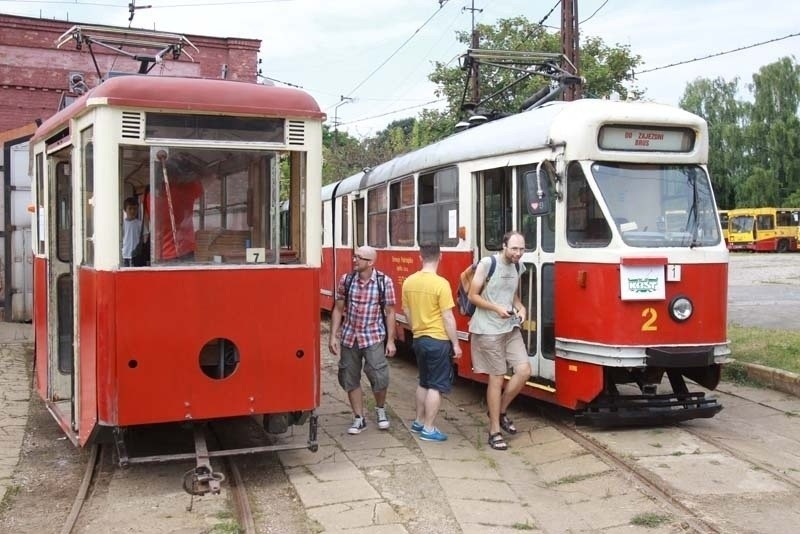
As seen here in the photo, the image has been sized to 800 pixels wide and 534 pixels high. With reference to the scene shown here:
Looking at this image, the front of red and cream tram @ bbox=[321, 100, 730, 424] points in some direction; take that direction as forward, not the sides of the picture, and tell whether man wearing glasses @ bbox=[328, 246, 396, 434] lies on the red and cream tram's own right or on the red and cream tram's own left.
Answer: on the red and cream tram's own right

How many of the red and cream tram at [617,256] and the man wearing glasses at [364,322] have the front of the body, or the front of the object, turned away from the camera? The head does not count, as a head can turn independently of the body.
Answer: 0

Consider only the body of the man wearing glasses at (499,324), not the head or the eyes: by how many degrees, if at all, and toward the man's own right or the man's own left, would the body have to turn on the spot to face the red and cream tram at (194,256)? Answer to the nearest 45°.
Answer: approximately 90° to the man's own right

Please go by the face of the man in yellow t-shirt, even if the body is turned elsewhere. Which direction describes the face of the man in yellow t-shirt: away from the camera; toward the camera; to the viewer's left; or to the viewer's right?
away from the camera

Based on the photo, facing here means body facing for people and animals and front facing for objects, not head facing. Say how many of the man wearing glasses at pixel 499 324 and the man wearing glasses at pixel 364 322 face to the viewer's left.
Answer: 0

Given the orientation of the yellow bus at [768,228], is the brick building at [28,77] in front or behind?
in front

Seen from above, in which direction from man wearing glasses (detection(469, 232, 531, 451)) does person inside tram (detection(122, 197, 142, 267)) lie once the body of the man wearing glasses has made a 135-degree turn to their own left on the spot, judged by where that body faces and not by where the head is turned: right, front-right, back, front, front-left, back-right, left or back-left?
back-left

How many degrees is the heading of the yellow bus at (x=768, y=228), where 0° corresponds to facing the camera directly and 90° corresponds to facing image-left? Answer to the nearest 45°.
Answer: approximately 45°
